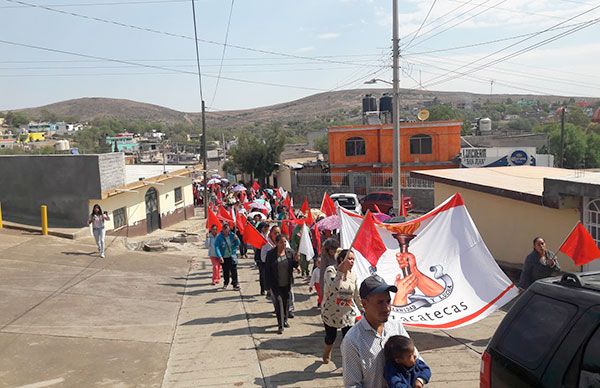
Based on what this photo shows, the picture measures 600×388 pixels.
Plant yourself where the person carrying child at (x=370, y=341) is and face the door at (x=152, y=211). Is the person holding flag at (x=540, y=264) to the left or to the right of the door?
right

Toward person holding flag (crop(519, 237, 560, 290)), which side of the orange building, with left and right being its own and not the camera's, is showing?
front

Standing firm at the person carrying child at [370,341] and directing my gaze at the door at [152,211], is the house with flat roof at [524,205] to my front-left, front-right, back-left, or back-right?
front-right

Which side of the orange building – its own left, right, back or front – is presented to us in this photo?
front

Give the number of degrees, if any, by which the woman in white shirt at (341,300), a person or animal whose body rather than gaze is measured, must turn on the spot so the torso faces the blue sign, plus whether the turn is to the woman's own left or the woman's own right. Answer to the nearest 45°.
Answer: approximately 135° to the woman's own left

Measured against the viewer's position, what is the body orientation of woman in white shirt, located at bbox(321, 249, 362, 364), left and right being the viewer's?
facing the viewer and to the right of the viewer

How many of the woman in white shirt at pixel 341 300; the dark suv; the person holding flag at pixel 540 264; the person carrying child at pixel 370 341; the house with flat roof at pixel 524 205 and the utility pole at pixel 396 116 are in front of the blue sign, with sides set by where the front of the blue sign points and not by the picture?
6

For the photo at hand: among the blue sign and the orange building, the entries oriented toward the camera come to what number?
2

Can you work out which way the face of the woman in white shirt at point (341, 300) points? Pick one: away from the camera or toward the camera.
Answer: toward the camera

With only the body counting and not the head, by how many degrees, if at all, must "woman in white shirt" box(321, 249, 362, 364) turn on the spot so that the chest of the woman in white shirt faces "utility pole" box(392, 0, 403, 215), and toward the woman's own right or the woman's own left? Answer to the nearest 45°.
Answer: approximately 135° to the woman's own left

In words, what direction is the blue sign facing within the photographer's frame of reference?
facing the viewer

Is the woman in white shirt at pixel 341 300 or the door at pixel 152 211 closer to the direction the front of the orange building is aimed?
the woman in white shirt
